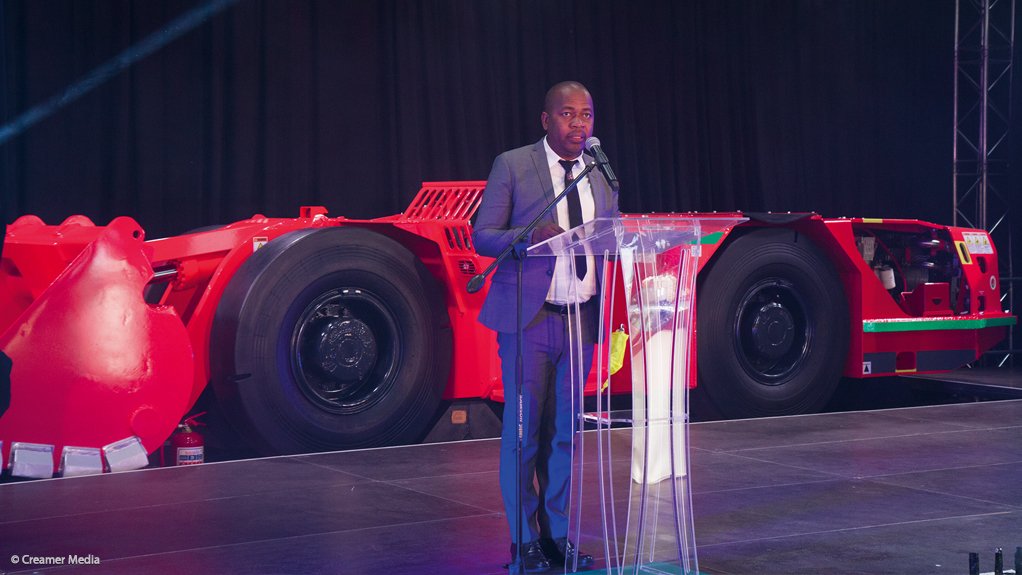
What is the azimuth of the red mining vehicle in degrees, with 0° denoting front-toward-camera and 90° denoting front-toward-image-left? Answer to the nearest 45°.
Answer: approximately 45°

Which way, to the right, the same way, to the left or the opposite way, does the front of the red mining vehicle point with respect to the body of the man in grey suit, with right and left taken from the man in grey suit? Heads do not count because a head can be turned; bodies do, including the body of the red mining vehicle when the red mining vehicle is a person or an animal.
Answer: to the right

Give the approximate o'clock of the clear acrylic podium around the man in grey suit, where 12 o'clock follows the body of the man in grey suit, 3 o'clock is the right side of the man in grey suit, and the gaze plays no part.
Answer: The clear acrylic podium is roughly at 12 o'clock from the man in grey suit.

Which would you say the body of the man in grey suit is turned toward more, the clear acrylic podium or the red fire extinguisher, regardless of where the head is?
the clear acrylic podium

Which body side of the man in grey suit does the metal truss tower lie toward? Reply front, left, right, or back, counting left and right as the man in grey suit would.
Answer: left

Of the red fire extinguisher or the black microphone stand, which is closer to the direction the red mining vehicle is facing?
the red fire extinguisher
